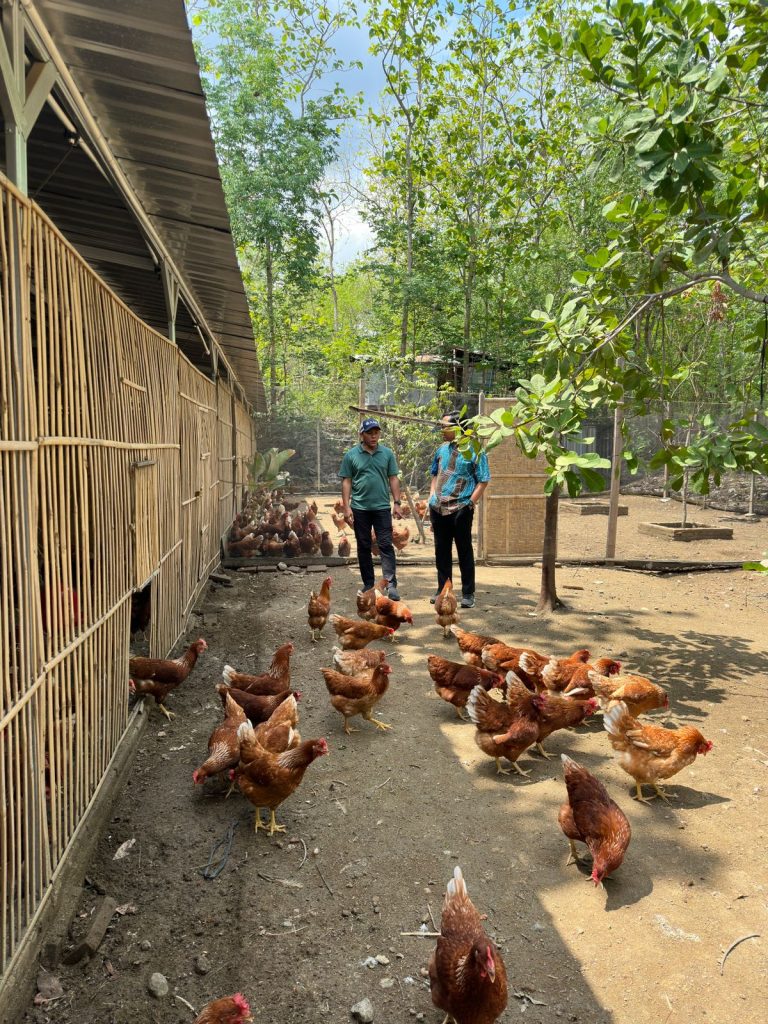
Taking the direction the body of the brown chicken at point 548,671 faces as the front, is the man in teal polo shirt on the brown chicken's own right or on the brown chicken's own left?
on the brown chicken's own left

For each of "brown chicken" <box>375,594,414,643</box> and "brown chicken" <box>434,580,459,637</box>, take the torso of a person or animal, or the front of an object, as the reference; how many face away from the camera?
1

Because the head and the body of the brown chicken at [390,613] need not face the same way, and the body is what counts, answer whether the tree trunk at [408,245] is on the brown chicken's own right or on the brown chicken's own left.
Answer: on the brown chicken's own left

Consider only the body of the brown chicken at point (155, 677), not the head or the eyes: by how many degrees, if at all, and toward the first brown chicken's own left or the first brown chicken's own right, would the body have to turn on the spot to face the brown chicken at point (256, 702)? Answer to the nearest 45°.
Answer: approximately 45° to the first brown chicken's own right

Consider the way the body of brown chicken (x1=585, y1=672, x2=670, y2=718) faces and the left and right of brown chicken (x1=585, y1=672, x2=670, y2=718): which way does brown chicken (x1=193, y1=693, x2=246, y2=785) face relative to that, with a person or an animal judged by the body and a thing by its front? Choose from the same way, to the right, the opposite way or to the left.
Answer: to the right

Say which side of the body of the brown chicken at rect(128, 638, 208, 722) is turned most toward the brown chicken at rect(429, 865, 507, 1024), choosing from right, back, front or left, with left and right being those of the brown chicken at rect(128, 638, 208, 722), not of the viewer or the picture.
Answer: right

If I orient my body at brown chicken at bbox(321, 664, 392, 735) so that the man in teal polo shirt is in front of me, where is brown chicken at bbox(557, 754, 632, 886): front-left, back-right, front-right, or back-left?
back-right

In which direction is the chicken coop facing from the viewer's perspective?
to the viewer's right

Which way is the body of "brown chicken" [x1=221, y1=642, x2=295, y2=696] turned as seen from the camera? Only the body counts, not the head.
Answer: to the viewer's right

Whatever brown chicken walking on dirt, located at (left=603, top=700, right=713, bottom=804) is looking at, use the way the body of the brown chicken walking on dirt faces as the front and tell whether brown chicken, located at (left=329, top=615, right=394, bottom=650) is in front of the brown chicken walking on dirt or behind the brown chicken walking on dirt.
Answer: behind
